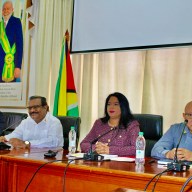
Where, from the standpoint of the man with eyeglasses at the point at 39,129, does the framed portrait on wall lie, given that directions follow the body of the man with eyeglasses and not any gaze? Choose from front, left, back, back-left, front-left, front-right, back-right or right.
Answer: back-right

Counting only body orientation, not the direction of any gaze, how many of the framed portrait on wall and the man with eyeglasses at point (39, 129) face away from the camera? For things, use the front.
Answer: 0

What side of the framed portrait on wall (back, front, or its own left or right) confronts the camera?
front

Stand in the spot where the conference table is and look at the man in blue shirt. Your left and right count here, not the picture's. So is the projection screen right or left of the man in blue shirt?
left

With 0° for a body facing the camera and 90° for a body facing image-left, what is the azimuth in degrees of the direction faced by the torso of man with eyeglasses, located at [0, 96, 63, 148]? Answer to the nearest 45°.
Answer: approximately 45°

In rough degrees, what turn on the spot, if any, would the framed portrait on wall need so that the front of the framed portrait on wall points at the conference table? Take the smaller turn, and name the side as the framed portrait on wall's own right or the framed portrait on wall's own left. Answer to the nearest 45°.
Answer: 0° — it already faces it

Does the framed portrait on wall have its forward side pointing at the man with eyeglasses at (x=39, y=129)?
yes

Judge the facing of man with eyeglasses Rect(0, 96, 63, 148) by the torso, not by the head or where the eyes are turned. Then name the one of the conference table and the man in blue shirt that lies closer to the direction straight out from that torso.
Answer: the conference table

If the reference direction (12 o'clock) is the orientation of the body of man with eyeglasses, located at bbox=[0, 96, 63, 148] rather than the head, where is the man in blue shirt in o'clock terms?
The man in blue shirt is roughly at 9 o'clock from the man with eyeglasses.
